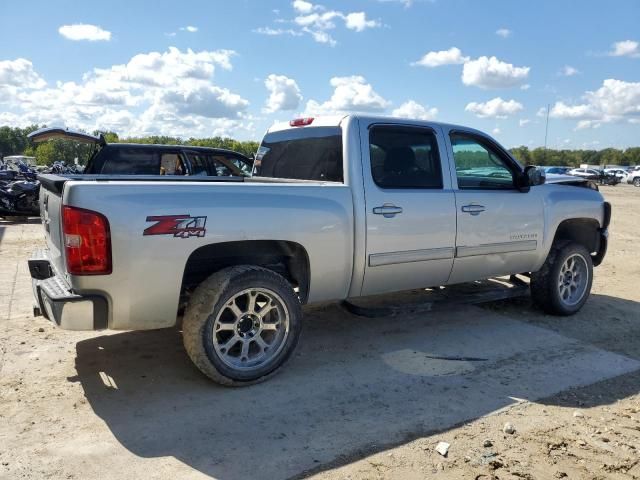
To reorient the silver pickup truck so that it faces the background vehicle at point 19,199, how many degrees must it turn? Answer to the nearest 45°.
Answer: approximately 90° to its left

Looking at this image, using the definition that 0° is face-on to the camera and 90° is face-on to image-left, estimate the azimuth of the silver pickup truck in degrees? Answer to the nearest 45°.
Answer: approximately 225°

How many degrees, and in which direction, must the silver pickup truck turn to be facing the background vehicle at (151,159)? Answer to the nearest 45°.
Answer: approximately 90° to its left
